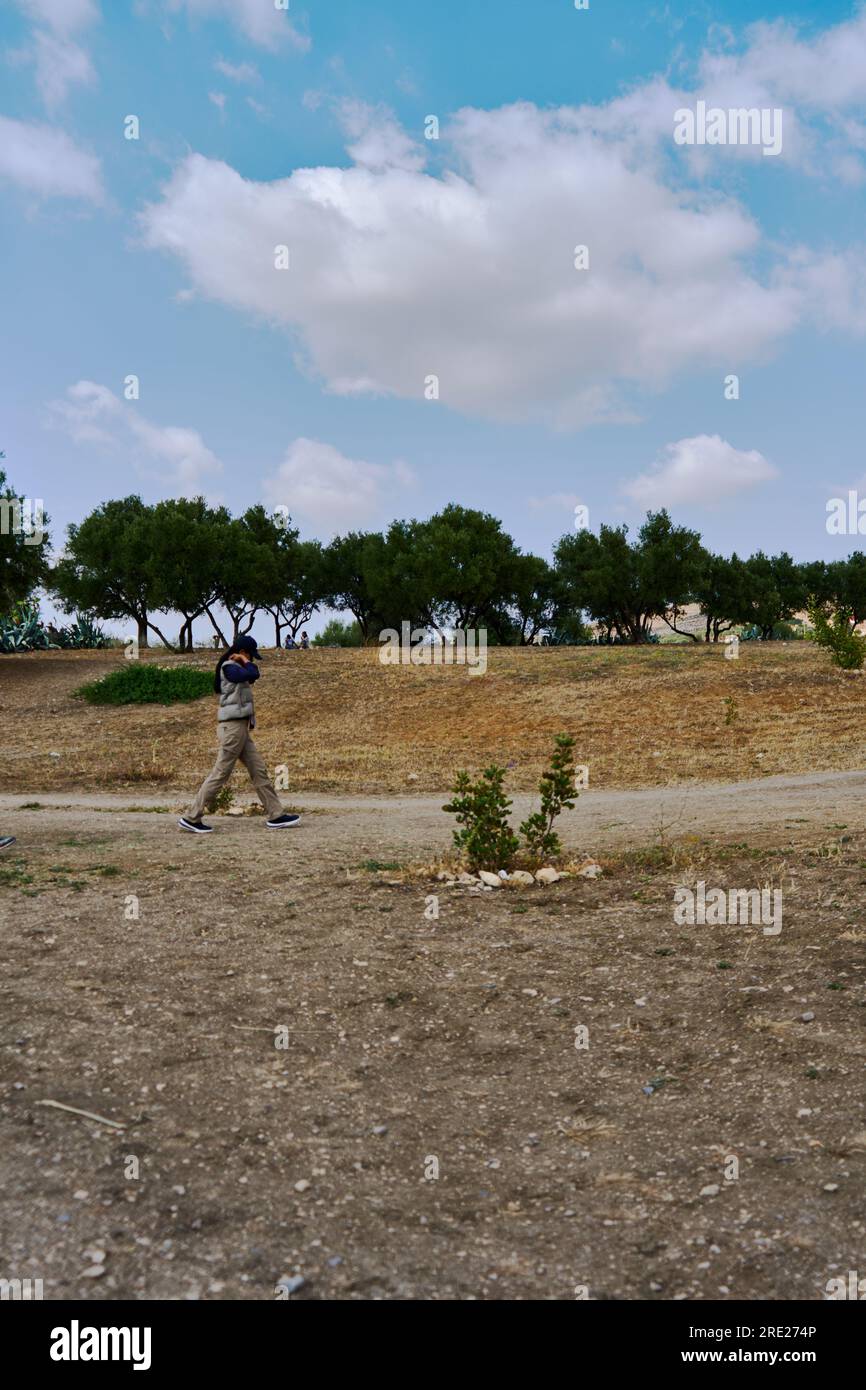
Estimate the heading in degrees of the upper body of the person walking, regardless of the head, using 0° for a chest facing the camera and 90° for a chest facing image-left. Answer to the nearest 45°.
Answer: approximately 270°

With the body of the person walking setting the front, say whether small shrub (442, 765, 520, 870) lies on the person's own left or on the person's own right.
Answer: on the person's own right

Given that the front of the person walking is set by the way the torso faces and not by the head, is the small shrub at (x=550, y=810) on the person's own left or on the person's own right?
on the person's own right

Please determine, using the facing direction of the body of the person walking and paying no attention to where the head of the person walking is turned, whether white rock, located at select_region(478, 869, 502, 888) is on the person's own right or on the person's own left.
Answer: on the person's own right

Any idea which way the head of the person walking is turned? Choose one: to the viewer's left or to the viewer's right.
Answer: to the viewer's right

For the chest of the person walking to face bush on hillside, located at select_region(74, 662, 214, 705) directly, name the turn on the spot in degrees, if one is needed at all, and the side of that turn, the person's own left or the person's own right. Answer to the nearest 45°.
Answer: approximately 90° to the person's own left

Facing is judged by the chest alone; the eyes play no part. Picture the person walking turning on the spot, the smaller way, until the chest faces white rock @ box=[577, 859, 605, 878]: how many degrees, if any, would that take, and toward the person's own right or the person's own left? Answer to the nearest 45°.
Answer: approximately 45° to the person's own right

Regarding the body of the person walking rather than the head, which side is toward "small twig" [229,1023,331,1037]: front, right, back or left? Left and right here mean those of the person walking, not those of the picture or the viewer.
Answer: right
